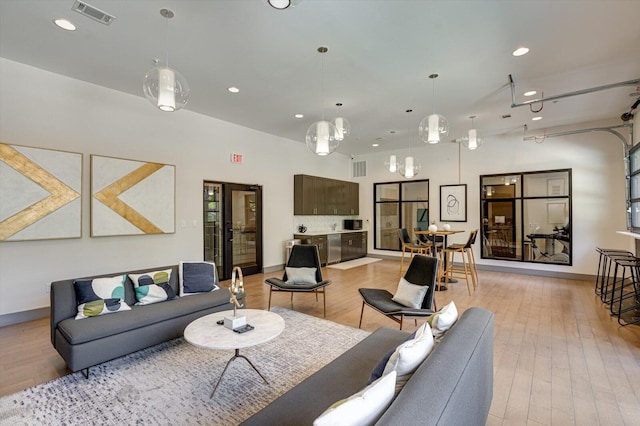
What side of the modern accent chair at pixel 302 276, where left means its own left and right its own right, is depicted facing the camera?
front

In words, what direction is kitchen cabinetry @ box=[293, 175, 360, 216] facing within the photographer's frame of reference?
facing the viewer and to the right of the viewer

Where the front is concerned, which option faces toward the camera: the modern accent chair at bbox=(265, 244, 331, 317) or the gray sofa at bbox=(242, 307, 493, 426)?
the modern accent chair

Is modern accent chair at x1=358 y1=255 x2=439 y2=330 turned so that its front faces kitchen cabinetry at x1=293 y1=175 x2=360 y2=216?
no

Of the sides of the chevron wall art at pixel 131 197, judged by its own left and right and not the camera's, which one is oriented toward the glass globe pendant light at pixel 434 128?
front

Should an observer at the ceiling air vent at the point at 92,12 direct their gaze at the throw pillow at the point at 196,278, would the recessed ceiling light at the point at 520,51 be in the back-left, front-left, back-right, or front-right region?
front-right

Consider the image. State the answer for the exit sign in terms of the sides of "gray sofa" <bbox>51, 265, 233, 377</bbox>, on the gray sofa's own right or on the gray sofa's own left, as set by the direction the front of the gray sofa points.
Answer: on the gray sofa's own left

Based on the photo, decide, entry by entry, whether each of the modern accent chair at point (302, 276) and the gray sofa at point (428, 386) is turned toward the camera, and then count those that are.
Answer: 1

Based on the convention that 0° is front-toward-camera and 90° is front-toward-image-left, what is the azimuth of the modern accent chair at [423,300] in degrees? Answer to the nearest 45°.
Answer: approximately 45°

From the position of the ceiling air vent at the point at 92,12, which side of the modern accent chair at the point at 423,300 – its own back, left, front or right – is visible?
front

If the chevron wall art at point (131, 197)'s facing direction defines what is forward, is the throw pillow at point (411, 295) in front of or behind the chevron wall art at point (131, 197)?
in front

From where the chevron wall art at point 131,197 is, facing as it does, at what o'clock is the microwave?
The microwave is roughly at 10 o'clock from the chevron wall art.

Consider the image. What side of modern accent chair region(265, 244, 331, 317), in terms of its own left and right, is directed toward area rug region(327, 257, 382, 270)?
back

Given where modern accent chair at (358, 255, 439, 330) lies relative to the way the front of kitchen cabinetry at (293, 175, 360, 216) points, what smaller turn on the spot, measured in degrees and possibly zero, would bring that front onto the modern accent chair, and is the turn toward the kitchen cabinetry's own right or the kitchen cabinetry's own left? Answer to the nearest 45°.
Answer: approximately 45° to the kitchen cabinetry's own right

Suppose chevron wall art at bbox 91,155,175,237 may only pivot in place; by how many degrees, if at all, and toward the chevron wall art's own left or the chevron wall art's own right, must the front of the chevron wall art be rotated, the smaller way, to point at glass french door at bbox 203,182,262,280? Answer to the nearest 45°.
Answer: approximately 90° to the chevron wall art's own left

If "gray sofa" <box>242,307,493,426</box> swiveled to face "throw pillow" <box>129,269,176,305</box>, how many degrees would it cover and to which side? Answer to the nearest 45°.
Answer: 0° — it already faces it
